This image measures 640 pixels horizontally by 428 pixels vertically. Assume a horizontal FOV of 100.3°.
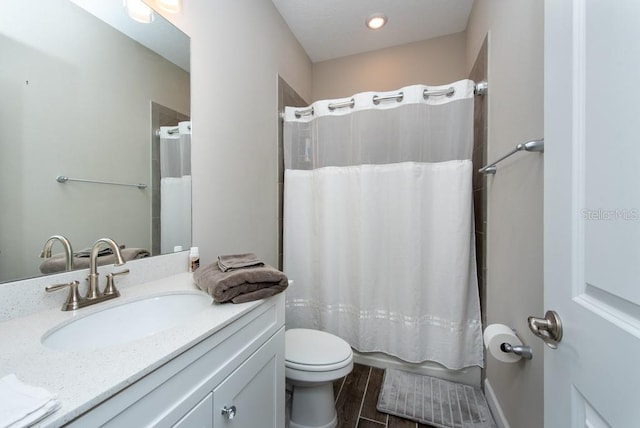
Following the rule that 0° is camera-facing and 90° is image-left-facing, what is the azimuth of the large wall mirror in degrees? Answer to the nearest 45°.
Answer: approximately 315°

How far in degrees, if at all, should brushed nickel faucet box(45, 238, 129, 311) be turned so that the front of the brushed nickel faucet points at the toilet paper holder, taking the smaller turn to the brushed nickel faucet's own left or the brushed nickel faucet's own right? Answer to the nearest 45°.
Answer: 0° — it already faces it

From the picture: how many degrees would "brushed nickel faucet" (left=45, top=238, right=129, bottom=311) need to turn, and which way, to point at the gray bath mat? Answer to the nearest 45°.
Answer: approximately 45° to its left

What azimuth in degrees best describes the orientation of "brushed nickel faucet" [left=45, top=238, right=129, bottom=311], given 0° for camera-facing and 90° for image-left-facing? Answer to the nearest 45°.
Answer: approximately 315°
